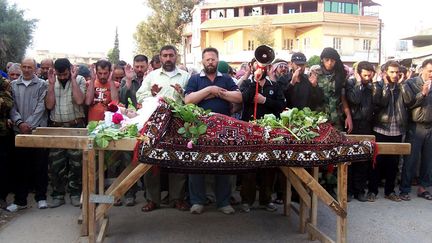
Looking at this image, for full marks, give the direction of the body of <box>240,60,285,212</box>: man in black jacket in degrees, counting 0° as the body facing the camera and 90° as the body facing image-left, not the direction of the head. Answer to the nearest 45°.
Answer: approximately 0°

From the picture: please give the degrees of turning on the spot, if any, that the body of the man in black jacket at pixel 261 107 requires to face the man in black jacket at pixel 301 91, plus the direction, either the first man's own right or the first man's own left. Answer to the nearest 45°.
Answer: approximately 135° to the first man's own left

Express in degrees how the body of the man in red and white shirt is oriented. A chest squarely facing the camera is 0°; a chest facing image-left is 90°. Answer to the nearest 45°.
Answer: approximately 0°

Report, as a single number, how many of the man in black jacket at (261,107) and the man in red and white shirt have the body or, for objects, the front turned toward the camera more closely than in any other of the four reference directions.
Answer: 2

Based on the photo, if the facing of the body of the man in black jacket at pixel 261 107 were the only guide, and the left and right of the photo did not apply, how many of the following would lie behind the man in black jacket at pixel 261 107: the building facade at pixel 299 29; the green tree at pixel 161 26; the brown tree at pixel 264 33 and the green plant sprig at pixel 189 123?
3

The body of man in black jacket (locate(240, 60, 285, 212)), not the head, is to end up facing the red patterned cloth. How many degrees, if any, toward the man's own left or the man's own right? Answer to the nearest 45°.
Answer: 0° — they already face it

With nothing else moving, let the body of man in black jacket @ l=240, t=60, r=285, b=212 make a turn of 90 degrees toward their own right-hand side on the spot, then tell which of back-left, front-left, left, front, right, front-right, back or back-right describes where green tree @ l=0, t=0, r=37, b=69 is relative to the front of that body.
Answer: front-right

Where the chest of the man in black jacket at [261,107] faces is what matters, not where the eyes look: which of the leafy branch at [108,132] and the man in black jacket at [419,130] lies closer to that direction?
the leafy branch

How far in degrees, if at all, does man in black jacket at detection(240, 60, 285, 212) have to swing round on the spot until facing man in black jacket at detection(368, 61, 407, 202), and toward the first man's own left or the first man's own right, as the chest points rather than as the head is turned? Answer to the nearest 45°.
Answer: approximately 135° to the first man's own left
